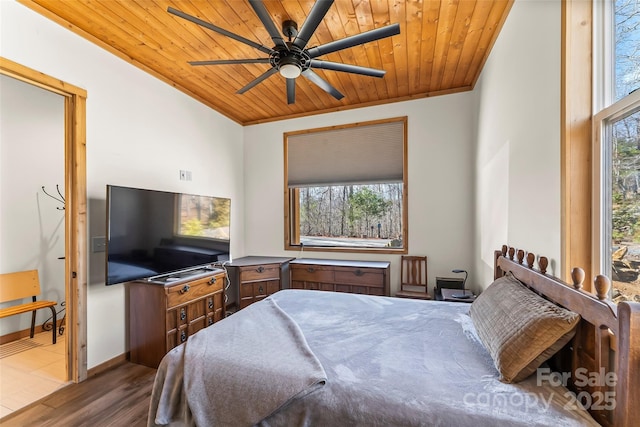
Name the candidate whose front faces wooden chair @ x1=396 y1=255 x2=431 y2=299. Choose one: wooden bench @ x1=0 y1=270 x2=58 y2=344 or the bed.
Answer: wooden bench @ x1=0 y1=270 x2=58 y2=344

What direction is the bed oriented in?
to the viewer's left

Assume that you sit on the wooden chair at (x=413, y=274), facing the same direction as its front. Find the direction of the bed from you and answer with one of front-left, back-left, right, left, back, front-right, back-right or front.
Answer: front

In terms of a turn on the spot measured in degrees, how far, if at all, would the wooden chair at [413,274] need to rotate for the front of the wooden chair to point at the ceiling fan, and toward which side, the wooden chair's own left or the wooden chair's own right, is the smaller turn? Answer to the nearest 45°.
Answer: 0° — it already faces it

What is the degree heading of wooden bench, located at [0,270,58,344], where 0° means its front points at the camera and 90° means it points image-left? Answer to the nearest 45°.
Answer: approximately 315°

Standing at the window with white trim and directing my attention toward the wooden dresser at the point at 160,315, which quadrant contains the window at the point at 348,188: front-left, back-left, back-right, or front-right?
front-right

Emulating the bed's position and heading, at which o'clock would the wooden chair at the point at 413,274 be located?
The wooden chair is roughly at 3 o'clock from the bed.

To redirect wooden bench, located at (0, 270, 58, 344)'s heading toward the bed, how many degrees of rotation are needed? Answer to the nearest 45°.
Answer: approximately 45° to its right

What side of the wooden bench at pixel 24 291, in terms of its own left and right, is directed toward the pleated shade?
front

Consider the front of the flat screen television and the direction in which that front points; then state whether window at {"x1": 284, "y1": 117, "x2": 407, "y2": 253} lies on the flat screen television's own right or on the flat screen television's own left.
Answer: on the flat screen television's own left

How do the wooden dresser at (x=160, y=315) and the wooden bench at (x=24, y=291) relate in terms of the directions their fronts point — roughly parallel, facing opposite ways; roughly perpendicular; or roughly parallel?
roughly parallel

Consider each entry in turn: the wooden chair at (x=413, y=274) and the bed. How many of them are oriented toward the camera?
1

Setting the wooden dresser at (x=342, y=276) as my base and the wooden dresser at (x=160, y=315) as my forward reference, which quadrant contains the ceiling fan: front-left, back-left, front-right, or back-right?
front-left

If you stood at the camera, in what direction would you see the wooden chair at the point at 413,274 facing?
facing the viewer

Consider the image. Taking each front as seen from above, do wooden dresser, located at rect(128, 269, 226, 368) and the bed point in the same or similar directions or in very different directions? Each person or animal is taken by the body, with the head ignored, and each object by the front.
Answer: very different directions

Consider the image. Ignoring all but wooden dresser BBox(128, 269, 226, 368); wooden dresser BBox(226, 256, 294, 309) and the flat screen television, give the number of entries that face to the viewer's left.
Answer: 0

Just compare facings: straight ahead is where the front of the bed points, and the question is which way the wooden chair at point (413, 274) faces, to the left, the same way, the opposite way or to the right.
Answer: to the left

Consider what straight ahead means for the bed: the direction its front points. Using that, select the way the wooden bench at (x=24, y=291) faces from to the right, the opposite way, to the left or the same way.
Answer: the opposite way

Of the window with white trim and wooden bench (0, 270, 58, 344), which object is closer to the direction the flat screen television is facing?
the window with white trim

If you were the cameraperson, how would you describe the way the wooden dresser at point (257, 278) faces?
facing the viewer and to the right of the viewer
